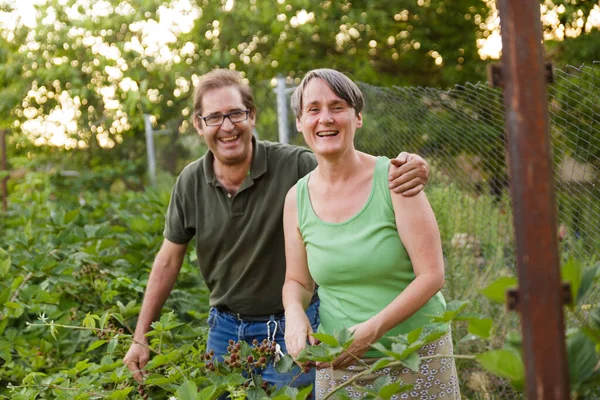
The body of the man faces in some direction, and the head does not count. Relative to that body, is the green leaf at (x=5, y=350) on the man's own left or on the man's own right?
on the man's own right

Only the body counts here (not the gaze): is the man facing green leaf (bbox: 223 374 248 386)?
yes

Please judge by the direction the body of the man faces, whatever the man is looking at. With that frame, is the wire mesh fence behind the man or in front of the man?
behind

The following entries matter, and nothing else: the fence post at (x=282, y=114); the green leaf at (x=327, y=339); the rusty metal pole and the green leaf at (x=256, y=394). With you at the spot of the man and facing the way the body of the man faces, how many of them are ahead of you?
3

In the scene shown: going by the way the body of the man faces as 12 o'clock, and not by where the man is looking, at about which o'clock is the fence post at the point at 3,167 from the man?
The fence post is roughly at 5 o'clock from the man.

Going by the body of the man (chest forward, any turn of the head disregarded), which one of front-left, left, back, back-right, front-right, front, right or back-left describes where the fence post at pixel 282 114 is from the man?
back

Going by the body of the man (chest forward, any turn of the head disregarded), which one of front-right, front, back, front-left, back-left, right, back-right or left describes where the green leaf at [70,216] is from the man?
back-right

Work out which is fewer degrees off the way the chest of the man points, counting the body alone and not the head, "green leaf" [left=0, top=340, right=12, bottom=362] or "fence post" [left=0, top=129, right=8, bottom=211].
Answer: the green leaf

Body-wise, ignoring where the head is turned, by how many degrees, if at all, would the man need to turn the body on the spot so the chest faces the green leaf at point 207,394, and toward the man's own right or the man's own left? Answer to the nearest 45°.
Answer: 0° — they already face it

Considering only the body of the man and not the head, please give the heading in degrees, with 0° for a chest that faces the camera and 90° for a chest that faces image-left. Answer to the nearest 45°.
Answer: approximately 0°

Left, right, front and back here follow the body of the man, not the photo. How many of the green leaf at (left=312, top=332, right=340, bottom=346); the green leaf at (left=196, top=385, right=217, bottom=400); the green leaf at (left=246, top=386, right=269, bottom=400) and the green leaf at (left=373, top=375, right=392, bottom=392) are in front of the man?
4

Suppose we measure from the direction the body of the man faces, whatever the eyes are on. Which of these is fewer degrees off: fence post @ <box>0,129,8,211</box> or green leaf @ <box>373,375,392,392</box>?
the green leaf

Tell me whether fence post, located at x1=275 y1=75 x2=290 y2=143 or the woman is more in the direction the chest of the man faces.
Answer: the woman
